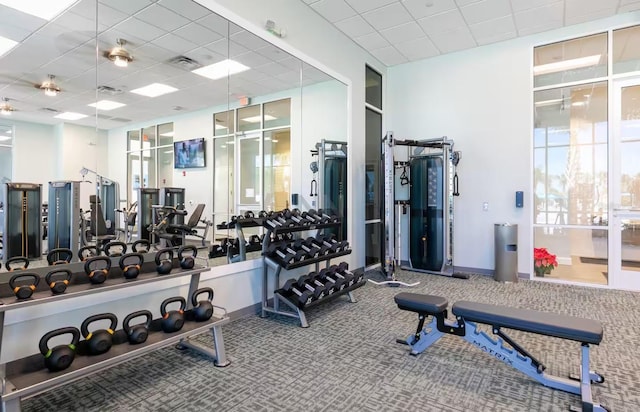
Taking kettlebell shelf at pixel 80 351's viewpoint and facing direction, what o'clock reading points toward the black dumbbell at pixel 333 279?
The black dumbbell is roughly at 10 o'clock from the kettlebell shelf.

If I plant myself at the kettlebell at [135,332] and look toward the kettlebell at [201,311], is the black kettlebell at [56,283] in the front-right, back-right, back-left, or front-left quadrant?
back-left

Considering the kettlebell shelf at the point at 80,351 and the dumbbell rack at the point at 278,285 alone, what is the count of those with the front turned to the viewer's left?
0

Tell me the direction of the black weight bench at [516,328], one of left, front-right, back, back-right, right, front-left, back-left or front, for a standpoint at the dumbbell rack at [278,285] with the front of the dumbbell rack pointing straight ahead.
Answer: front

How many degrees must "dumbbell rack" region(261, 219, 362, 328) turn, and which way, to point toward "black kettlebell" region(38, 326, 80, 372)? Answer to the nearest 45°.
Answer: approximately 90° to its right

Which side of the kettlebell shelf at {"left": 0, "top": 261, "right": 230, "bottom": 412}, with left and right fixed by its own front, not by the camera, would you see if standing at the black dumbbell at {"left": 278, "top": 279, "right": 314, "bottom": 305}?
left

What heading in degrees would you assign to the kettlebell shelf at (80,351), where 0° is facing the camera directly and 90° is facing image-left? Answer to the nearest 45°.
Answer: approximately 315°

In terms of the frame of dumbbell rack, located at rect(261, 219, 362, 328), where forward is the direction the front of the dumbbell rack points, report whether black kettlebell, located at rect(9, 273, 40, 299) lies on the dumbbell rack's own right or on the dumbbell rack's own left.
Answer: on the dumbbell rack's own right

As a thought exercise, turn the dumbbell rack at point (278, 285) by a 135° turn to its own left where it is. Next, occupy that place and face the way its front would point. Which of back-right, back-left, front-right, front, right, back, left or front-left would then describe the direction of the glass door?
right

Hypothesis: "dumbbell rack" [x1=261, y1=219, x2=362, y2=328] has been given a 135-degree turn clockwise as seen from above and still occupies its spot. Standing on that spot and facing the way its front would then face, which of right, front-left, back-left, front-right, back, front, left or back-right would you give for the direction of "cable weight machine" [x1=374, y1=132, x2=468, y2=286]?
back-right

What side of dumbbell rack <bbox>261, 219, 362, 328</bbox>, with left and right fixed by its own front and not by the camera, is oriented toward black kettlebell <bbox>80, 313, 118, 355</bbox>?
right

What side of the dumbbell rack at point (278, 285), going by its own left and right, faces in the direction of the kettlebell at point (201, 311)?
right
